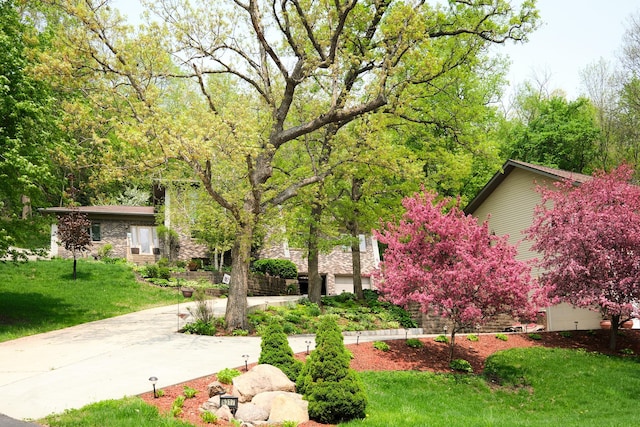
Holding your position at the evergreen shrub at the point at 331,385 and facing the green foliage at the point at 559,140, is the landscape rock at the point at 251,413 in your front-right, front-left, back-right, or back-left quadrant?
back-left

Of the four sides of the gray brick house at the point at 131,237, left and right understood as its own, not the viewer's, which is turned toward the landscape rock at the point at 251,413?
front

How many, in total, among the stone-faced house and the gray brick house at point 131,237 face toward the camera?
2

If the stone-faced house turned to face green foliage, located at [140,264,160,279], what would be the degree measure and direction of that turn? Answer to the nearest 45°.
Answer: approximately 45° to its right

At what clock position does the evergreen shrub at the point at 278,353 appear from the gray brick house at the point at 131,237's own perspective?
The evergreen shrub is roughly at 12 o'clock from the gray brick house.

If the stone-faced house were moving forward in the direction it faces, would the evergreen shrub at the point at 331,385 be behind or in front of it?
in front

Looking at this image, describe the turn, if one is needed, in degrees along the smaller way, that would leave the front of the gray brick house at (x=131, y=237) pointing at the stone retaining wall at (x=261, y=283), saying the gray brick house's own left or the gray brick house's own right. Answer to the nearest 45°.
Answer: approximately 45° to the gray brick house's own left

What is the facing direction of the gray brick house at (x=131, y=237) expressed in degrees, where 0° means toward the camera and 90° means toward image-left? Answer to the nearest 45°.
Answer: approximately 0°

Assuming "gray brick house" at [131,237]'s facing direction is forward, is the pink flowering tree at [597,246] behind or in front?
in front

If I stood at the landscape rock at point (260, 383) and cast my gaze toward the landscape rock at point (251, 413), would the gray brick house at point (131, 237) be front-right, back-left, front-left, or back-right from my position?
back-right

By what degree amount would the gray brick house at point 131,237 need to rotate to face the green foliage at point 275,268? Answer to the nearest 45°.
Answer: approximately 45° to its left
